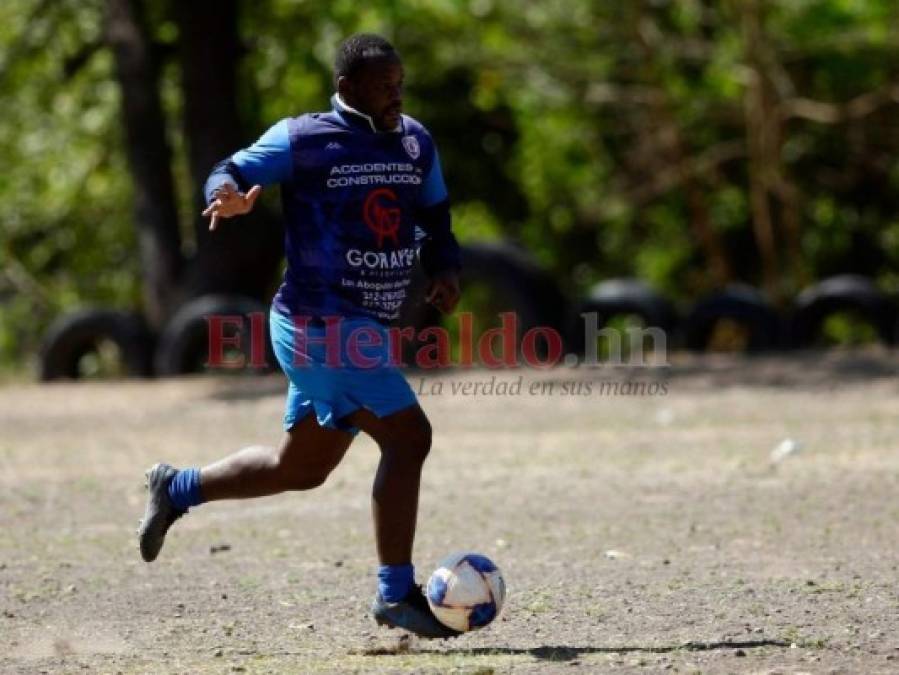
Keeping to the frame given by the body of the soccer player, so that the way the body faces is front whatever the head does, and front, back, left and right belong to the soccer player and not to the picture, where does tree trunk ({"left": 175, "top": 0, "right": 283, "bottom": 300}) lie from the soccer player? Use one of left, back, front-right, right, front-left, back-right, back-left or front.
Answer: back-left

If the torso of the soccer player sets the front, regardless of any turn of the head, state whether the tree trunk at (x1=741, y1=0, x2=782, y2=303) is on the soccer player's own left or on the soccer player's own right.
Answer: on the soccer player's own left

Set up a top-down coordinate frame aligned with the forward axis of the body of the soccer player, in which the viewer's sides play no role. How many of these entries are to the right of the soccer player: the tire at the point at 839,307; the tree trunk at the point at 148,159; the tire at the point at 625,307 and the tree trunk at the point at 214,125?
0

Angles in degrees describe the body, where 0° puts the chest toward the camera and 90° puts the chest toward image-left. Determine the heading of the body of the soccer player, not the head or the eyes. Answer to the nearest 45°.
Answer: approximately 315°

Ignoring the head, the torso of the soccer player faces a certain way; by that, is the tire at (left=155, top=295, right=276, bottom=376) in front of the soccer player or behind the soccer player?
behind

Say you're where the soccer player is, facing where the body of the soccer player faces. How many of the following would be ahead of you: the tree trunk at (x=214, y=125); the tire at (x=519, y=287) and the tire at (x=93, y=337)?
0

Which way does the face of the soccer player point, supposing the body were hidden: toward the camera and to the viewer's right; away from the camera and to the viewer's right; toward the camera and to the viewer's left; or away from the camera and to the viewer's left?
toward the camera and to the viewer's right

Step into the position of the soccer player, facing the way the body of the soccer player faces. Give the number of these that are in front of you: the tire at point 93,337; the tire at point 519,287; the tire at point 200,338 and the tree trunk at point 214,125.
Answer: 0

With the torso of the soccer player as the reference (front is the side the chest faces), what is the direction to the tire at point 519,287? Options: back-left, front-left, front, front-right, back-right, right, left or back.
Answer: back-left

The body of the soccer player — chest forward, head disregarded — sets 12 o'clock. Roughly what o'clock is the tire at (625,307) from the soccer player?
The tire is roughly at 8 o'clock from the soccer player.
